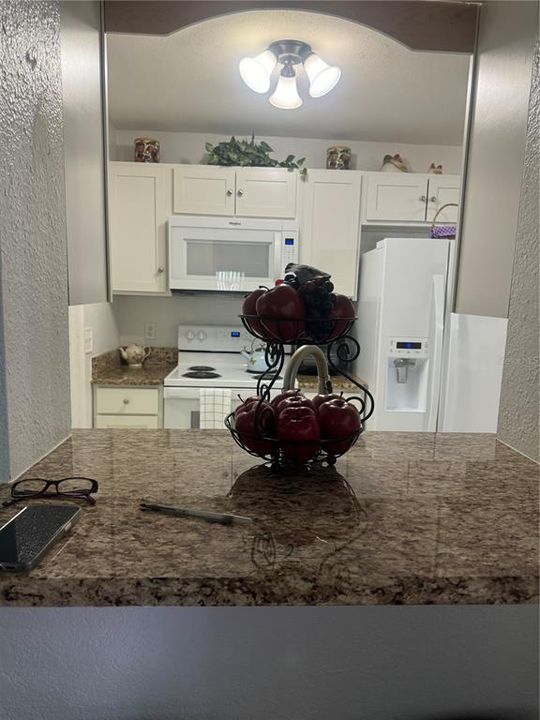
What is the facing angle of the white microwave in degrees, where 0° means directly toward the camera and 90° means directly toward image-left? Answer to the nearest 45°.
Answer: approximately 0°

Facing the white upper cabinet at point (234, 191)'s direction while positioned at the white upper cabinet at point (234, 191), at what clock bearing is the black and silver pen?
The black and silver pen is roughly at 12 o'clock from the white upper cabinet.

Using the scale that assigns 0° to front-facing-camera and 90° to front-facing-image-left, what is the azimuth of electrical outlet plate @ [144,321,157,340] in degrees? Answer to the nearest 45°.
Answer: approximately 0°

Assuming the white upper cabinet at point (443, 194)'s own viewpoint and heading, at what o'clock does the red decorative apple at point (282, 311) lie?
The red decorative apple is roughly at 12 o'clock from the white upper cabinet.
